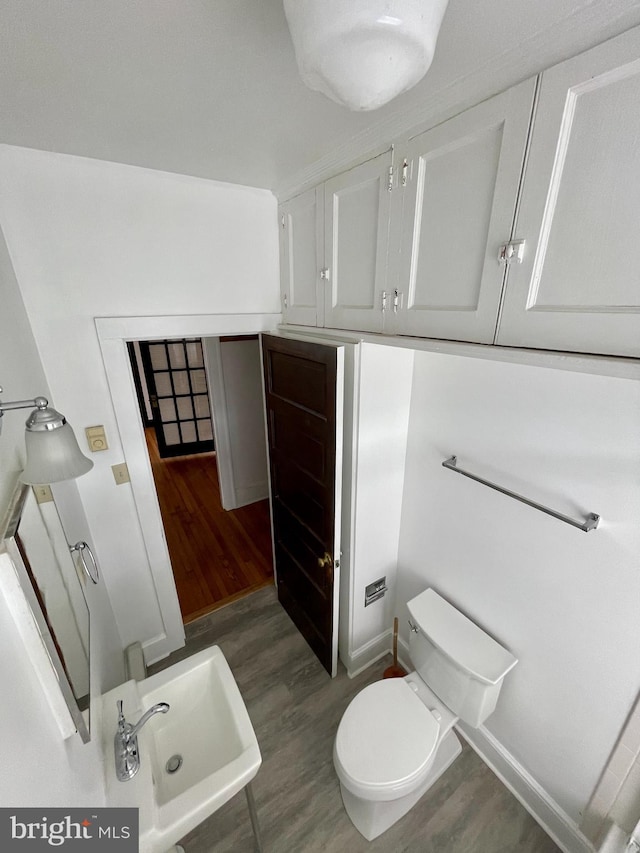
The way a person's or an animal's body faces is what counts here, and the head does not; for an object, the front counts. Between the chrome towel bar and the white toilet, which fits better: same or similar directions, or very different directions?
same or similar directions

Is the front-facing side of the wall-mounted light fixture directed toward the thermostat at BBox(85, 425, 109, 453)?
no

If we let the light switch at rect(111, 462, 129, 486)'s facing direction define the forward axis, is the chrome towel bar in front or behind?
in front

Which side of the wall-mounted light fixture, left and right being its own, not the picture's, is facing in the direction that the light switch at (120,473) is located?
left

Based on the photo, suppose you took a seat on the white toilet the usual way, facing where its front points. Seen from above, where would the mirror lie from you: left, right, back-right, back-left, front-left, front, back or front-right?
front

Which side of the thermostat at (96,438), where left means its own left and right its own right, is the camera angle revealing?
front

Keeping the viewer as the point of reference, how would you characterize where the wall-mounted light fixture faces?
facing to the right of the viewer

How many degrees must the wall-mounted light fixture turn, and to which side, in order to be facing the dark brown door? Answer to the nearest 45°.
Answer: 0° — it already faces it

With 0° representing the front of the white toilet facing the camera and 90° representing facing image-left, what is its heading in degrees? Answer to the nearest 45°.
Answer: approximately 45°

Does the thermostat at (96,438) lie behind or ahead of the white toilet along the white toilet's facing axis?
ahead
